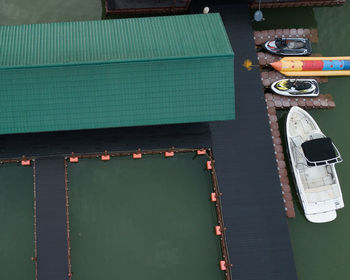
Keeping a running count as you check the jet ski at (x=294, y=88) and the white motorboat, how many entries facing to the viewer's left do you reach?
1

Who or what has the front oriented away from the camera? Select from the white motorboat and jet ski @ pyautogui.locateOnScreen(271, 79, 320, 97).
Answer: the white motorboat

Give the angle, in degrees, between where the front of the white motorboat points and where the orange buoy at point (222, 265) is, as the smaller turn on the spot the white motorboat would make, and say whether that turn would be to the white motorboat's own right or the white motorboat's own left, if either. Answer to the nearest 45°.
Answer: approximately 90° to the white motorboat's own left

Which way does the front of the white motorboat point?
away from the camera

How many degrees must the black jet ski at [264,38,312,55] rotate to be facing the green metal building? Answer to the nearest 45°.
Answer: approximately 45° to its left

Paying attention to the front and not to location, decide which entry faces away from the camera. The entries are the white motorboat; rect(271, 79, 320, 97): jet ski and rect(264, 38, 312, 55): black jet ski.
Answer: the white motorboat

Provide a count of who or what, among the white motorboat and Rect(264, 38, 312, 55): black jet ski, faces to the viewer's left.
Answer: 1

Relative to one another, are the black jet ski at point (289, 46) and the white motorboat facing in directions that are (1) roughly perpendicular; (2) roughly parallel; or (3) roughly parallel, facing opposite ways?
roughly perpendicular

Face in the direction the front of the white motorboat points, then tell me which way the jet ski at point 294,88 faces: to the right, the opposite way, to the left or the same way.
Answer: to the left

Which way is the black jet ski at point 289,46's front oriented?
to the viewer's left

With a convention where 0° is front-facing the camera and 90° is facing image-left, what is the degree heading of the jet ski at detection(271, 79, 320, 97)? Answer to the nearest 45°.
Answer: approximately 90°
